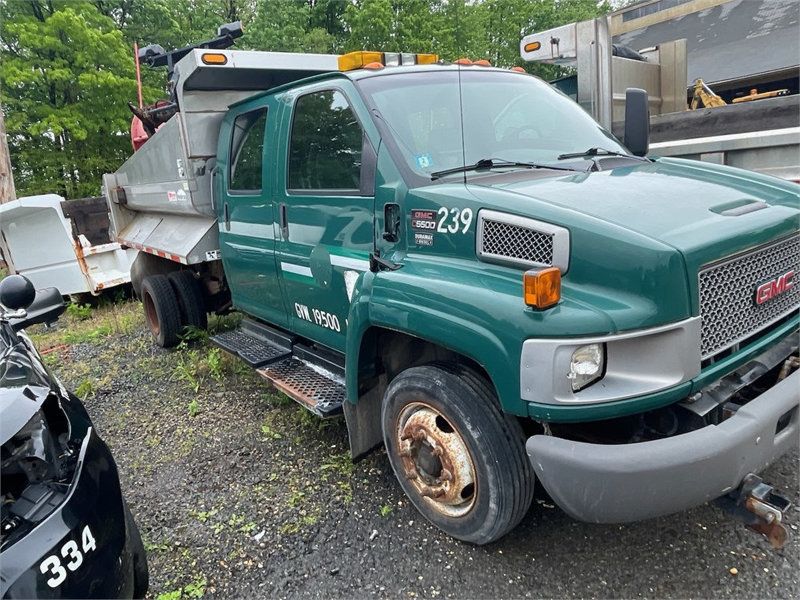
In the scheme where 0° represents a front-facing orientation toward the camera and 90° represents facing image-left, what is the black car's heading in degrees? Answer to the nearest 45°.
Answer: approximately 0°

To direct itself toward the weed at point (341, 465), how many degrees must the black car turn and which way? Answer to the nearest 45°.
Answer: approximately 135° to its left

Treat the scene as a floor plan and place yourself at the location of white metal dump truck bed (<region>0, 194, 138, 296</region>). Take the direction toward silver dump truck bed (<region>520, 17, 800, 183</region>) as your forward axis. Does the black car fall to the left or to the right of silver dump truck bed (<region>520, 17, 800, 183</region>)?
right

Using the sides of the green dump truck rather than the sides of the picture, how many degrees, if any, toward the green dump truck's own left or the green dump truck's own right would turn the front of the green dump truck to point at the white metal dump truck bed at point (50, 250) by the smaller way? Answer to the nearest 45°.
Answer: approximately 180°

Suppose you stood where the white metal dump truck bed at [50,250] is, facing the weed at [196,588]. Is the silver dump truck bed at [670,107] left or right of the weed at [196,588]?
left

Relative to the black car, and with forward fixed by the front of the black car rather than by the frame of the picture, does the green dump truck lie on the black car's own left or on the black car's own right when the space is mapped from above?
on the black car's own left
